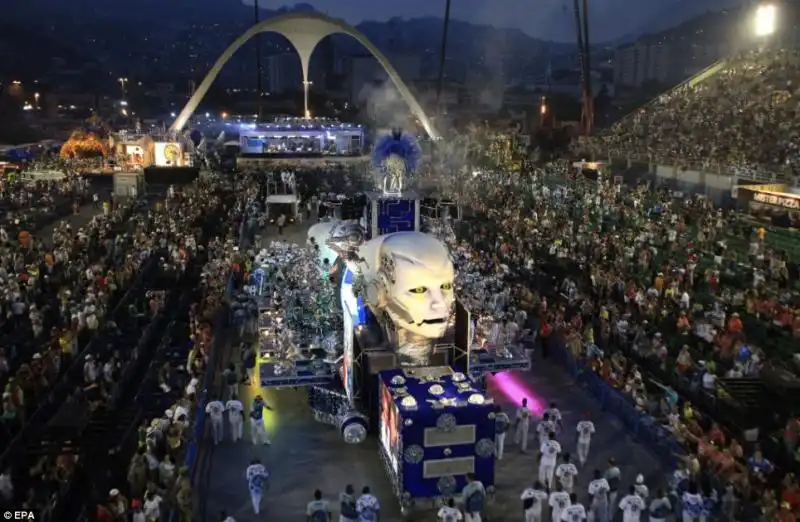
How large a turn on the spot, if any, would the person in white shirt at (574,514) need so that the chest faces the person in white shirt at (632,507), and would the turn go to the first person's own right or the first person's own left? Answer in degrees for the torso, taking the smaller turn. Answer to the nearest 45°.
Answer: approximately 45° to the first person's own right

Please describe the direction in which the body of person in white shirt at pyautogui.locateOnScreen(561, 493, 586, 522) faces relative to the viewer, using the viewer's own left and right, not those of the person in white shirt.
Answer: facing away from the viewer

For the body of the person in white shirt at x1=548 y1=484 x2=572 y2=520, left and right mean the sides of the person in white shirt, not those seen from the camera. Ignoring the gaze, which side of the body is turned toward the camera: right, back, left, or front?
back

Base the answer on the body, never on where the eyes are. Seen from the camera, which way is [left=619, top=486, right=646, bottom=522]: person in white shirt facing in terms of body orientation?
away from the camera

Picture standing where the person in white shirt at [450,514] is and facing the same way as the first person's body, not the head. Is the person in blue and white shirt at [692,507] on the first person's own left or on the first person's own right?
on the first person's own right

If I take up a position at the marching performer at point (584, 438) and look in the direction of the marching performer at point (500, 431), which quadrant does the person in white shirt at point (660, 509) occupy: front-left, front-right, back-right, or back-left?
back-left

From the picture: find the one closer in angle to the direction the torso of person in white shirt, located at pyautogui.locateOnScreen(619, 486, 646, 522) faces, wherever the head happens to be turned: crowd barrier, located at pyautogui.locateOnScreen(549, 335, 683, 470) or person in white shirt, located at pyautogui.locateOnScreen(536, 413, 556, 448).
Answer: the crowd barrier

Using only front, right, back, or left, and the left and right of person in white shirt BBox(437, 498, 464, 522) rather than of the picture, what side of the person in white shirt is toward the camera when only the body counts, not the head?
back

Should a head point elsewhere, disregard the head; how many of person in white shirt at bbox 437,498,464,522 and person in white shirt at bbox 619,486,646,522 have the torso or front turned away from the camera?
2
